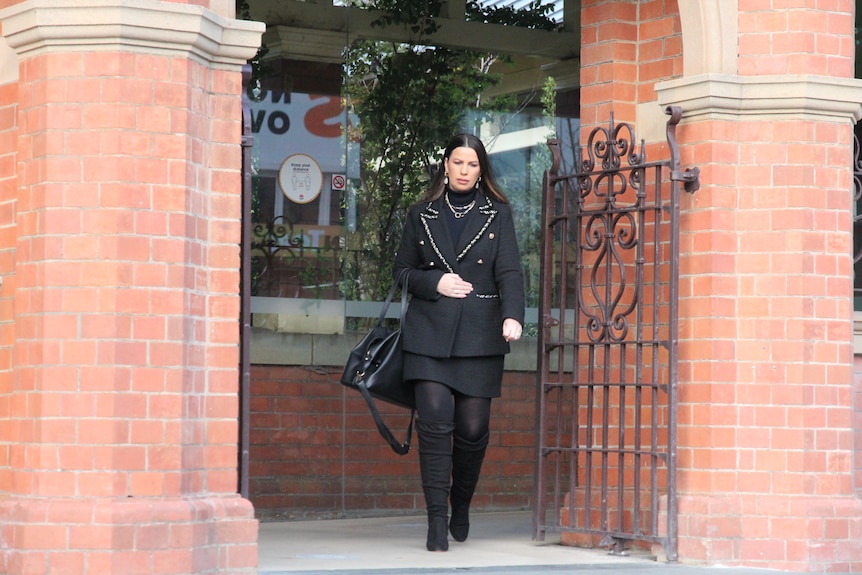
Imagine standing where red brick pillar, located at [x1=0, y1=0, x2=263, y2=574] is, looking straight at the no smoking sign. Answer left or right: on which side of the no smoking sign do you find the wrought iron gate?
right

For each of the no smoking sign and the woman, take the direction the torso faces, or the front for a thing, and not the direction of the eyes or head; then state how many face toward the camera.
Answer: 2

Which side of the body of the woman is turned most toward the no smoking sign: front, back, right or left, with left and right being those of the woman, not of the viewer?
back

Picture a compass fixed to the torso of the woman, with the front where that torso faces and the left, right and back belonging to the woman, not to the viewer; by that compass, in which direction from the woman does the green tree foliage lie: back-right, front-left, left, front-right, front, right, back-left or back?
back

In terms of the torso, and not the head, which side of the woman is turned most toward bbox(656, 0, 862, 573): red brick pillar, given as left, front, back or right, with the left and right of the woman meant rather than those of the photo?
left

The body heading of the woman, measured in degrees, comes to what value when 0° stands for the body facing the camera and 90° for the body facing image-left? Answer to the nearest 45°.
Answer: approximately 0°
